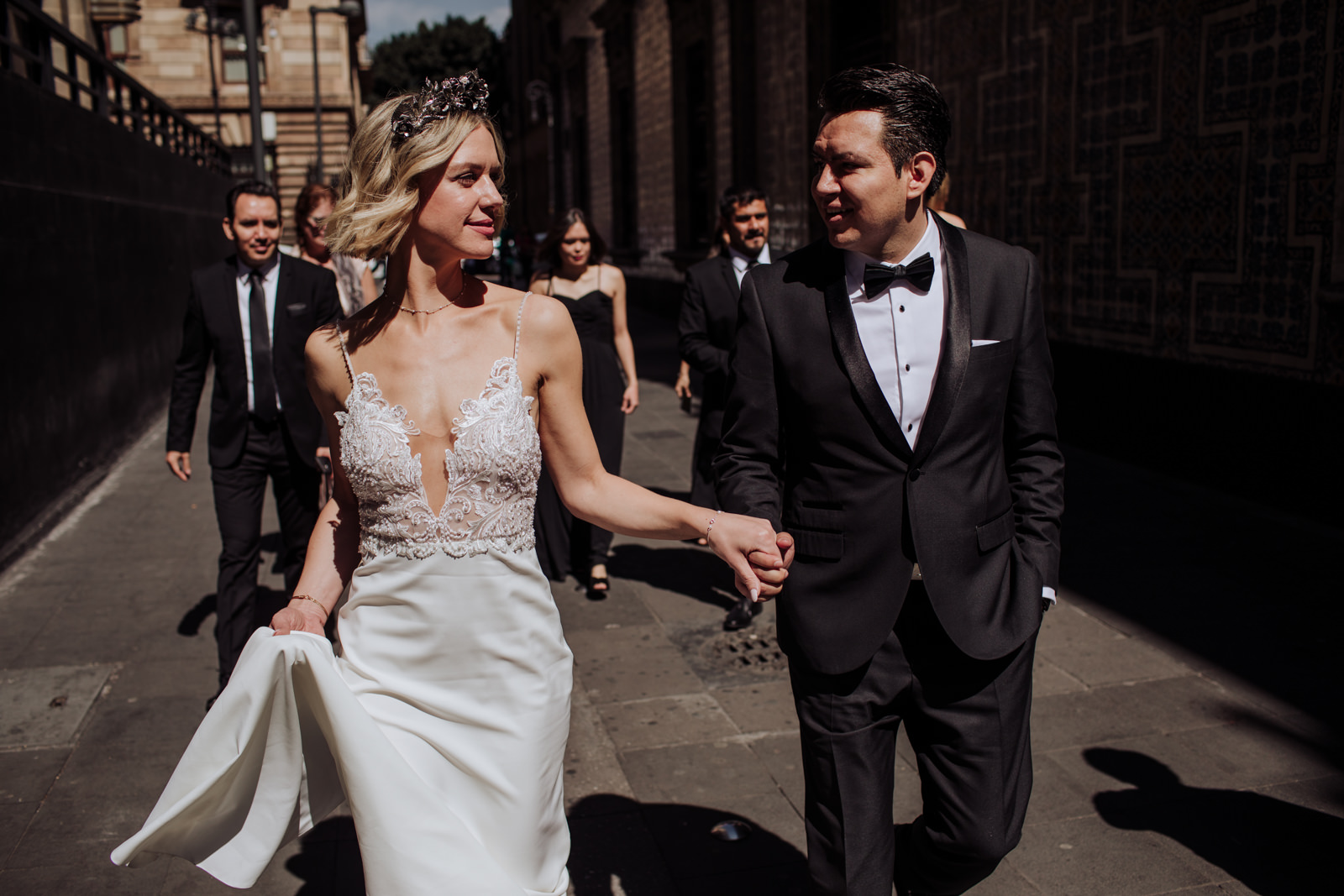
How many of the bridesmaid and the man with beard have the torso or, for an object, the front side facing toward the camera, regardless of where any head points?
2

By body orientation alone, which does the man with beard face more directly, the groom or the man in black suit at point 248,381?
the groom

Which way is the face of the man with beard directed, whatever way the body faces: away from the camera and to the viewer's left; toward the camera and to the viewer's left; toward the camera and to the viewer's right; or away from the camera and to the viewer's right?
toward the camera and to the viewer's right

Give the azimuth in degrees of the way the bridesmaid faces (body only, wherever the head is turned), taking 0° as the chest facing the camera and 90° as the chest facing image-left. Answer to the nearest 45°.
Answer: approximately 0°

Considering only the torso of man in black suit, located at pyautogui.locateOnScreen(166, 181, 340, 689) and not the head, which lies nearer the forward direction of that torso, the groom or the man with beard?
the groom

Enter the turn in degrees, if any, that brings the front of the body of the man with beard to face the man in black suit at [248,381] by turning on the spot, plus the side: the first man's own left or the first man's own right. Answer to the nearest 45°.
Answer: approximately 45° to the first man's own right
